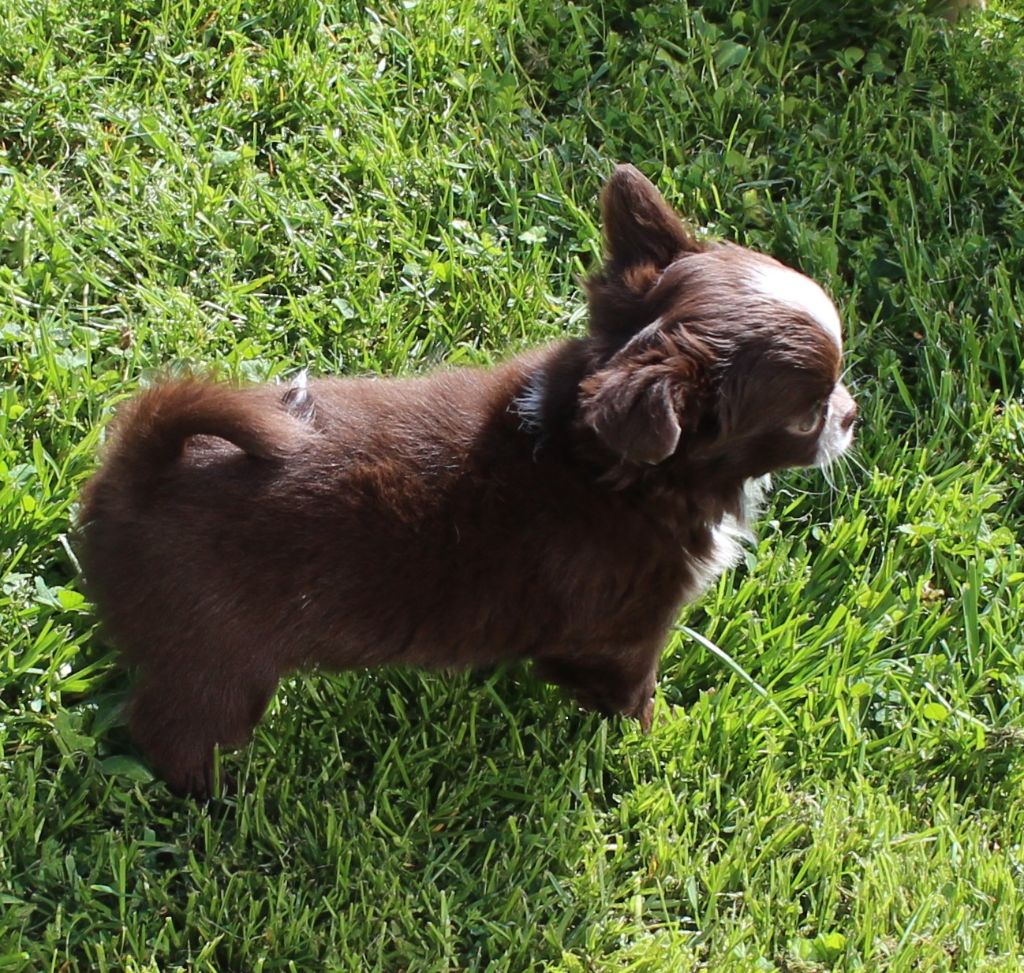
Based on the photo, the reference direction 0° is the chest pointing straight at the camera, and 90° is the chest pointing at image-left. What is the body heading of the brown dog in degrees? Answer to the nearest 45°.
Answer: approximately 270°
